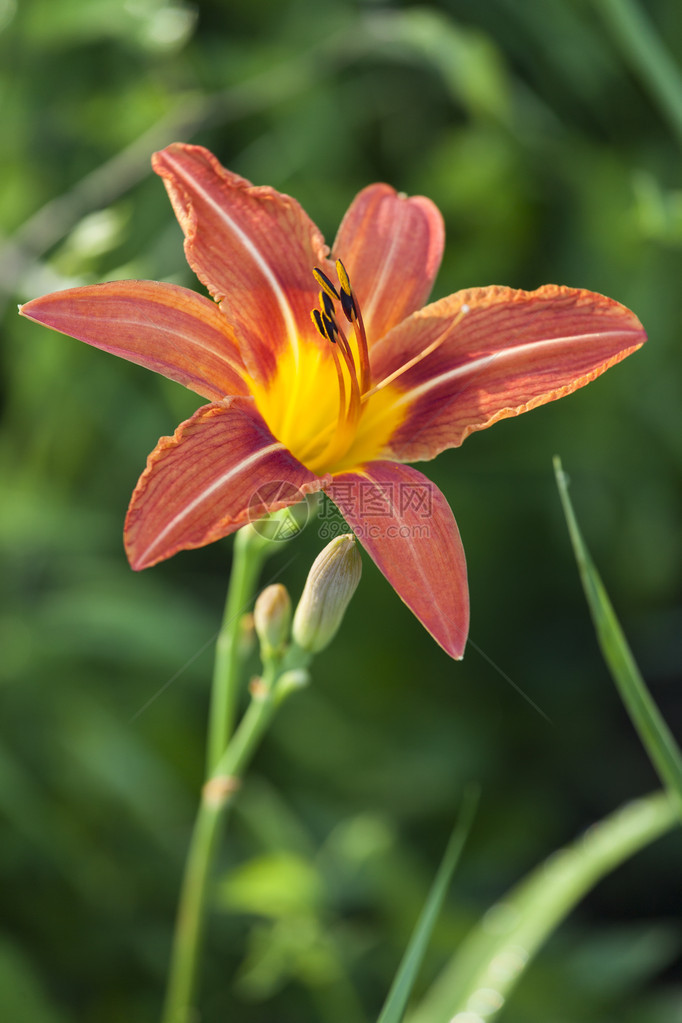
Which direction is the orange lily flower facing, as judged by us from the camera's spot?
facing the viewer
